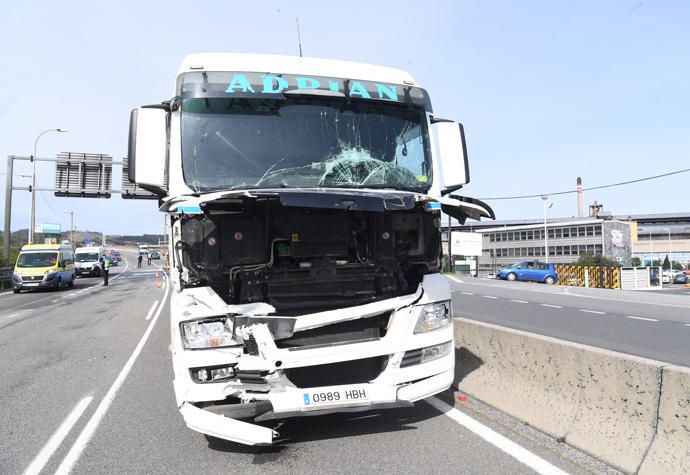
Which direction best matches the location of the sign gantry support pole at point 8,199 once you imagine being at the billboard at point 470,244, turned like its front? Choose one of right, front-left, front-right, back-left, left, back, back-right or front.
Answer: front-right

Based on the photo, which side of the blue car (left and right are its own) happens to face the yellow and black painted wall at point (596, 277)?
back

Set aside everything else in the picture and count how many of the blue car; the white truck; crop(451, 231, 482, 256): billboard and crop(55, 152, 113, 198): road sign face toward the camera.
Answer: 2

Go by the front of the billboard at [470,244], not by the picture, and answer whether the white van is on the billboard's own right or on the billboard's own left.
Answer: on the billboard's own right

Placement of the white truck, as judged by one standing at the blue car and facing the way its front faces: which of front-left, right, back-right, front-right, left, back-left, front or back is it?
left

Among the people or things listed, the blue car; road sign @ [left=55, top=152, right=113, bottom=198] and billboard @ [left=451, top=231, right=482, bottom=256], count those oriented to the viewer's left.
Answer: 1

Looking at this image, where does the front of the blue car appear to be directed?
to the viewer's left

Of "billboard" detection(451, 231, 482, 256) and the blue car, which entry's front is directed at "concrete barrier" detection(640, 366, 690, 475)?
the billboard

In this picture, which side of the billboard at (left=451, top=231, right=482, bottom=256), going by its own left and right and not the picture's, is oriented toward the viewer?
front

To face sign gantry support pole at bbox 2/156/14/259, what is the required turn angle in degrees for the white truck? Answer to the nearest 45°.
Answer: approximately 135° to its right

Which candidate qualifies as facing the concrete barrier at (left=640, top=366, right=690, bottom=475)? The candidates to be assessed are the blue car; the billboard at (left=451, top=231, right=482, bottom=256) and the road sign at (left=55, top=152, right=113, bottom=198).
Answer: the billboard

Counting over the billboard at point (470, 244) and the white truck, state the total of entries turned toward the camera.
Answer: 2

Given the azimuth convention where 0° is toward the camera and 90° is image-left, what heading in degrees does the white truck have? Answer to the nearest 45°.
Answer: approximately 0°

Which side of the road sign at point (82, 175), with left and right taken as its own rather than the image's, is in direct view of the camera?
back

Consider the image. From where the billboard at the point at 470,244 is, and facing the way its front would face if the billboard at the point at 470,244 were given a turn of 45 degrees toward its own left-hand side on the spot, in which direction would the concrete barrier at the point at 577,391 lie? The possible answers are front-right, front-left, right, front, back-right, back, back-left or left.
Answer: front-right

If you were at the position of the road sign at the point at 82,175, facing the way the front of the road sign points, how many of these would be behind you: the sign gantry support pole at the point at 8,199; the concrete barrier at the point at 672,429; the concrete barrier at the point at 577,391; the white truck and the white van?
3

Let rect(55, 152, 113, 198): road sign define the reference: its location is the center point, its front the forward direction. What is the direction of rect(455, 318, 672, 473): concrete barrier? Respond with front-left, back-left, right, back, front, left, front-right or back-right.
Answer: back
